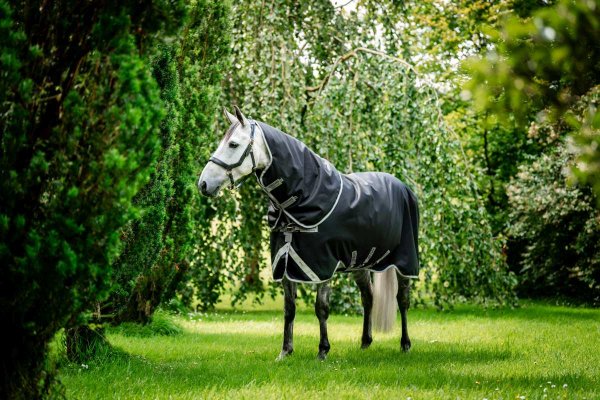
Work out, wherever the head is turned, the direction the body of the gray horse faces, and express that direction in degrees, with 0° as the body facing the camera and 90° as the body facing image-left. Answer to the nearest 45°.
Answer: approximately 45°
